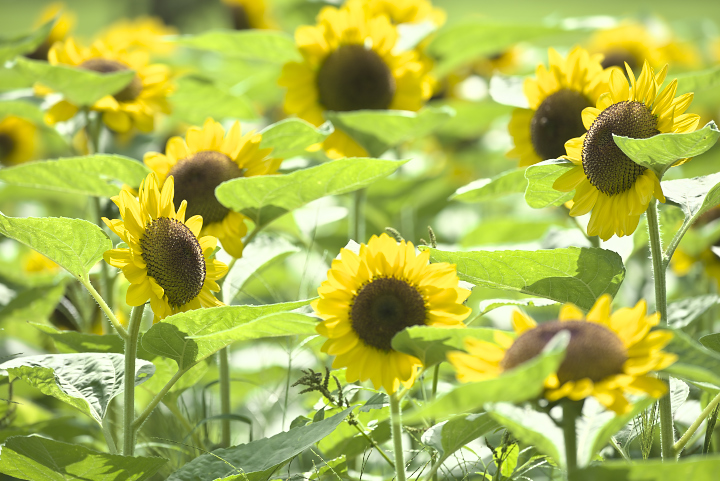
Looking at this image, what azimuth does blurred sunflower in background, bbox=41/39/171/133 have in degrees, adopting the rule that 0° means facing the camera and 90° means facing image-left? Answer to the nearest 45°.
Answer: approximately 0°

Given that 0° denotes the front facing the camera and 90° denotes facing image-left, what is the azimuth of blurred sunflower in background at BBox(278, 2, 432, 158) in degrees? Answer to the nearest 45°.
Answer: approximately 0°

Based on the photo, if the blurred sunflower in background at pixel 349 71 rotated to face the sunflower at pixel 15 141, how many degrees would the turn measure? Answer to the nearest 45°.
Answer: approximately 135° to its right
